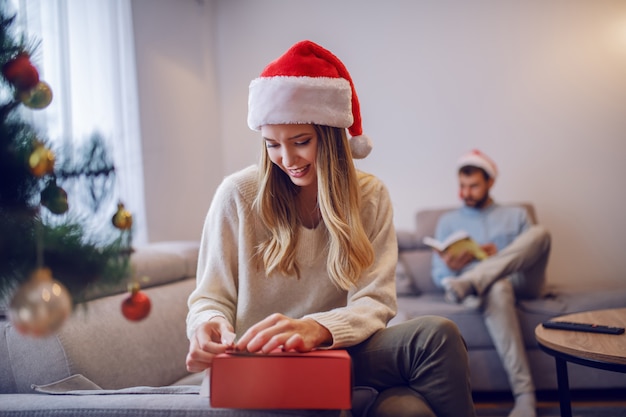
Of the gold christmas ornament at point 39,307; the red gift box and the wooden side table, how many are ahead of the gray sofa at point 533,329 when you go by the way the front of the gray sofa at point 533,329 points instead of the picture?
3

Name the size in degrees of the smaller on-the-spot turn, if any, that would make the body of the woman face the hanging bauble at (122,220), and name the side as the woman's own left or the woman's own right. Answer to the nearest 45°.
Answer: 0° — they already face it

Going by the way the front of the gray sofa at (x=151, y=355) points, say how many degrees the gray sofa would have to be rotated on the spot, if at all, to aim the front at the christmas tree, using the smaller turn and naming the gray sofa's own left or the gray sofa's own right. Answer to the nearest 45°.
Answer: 0° — it already faces it

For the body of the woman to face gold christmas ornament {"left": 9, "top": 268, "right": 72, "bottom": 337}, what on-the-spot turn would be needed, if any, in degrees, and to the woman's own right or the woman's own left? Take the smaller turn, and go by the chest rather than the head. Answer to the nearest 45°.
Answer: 0° — they already face it

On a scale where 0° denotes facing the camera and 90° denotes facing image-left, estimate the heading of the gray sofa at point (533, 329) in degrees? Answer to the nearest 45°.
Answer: approximately 0°
